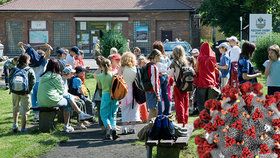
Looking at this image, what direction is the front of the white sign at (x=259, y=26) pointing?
toward the camera

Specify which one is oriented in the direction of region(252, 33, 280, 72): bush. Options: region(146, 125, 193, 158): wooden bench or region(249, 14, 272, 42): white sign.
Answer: the white sign

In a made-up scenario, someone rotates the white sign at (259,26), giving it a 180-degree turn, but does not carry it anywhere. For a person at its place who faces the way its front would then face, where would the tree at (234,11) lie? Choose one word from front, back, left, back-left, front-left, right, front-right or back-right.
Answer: front

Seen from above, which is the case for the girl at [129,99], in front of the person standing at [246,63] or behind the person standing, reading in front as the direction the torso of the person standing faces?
behind

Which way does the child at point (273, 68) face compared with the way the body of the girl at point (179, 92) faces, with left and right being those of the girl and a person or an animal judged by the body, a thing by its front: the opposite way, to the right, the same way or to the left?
to the left

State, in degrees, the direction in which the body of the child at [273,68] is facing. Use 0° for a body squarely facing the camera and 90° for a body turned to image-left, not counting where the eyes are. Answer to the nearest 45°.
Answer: approximately 45°

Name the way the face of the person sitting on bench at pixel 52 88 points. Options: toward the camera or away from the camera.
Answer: away from the camera
